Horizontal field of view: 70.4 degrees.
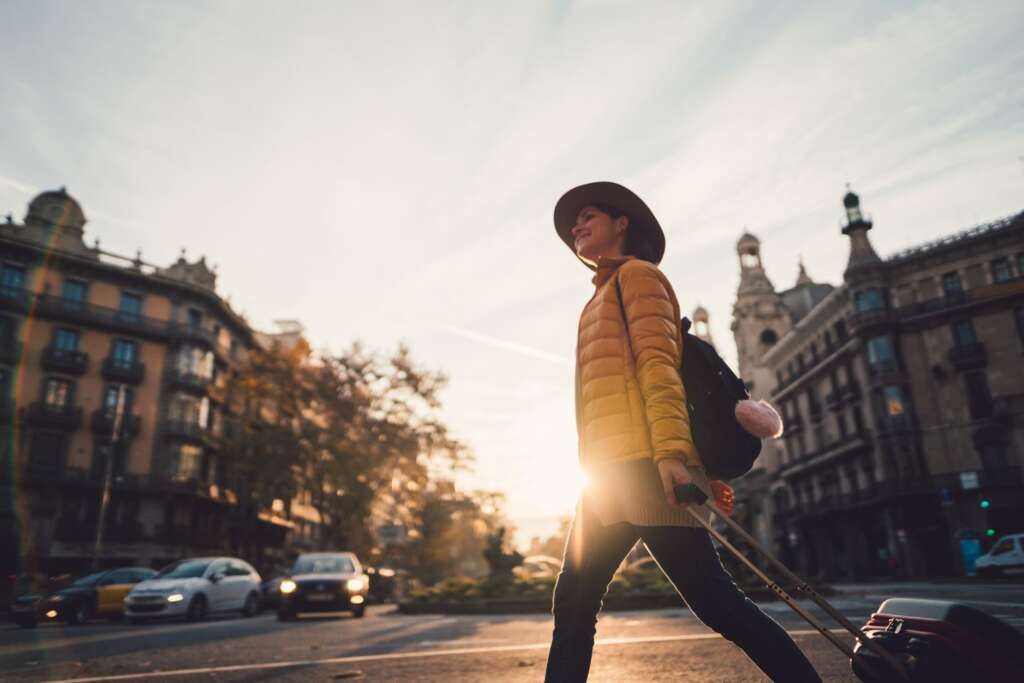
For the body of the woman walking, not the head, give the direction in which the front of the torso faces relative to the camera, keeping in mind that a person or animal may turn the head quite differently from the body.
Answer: to the viewer's left

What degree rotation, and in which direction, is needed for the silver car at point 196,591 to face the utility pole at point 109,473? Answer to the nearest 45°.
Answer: approximately 135° to its right

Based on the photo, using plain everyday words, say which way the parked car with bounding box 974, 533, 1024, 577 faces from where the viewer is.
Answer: facing to the left of the viewer

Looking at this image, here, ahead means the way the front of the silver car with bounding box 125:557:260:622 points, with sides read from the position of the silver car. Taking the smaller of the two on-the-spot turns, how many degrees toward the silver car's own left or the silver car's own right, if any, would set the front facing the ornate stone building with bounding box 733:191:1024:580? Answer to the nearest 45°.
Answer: approximately 135° to the silver car's own left

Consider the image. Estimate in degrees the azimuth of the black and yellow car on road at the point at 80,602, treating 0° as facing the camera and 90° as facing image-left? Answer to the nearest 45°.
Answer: approximately 45°

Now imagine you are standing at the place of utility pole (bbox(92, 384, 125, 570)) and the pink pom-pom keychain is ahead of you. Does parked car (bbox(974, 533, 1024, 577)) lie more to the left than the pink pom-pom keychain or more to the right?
left

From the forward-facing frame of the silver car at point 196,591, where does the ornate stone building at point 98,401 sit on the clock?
The ornate stone building is roughly at 4 o'clock from the silver car.

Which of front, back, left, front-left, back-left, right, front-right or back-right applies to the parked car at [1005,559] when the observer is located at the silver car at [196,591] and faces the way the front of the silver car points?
back-left
